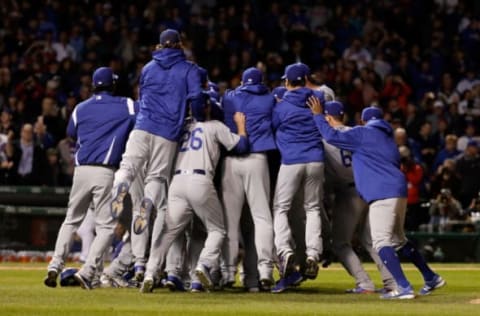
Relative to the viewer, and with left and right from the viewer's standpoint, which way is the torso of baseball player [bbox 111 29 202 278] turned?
facing away from the viewer

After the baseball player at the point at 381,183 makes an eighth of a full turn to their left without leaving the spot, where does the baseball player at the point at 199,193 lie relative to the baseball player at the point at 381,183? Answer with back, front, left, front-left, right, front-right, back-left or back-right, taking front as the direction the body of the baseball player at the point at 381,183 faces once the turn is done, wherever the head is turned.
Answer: front

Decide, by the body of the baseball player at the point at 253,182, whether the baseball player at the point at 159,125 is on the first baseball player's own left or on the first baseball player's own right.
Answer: on the first baseball player's own left

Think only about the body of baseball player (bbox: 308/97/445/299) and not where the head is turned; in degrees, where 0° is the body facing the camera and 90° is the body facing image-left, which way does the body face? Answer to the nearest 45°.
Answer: approximately 135°

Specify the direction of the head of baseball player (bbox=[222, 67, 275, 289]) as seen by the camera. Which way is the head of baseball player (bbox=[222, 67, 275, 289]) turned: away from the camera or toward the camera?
away from the camera

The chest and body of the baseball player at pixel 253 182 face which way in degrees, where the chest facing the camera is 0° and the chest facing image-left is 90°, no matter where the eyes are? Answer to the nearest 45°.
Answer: approximately 180°

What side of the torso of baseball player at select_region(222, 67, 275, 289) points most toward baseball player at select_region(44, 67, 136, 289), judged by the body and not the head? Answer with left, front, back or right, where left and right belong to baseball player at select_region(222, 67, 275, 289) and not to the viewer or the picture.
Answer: left

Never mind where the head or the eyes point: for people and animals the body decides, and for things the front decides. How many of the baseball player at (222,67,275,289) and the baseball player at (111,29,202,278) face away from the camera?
2

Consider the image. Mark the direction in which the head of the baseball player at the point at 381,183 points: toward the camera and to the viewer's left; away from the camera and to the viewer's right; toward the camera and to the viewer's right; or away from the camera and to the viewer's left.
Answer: away from the camera and to the viewer's left
